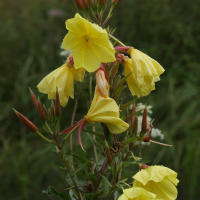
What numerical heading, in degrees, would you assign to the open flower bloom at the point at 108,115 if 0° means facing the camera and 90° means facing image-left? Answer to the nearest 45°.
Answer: approximately 270°
